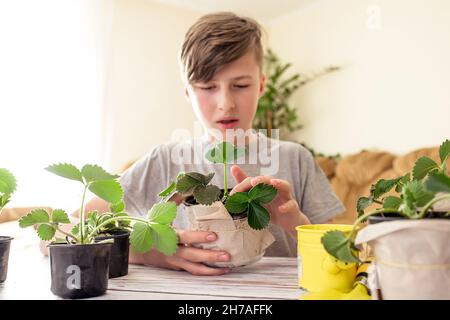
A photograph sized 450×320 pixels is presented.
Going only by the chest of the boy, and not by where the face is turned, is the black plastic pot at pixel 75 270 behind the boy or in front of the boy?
in front

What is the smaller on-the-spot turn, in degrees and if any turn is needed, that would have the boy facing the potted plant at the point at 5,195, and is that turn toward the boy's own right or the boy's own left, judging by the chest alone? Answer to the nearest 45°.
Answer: approximately 45° to the boy's own right

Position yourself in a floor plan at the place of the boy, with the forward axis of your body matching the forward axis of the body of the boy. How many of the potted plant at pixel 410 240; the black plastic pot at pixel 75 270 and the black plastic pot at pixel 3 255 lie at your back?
0

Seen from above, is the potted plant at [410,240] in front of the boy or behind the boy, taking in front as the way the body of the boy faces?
in front

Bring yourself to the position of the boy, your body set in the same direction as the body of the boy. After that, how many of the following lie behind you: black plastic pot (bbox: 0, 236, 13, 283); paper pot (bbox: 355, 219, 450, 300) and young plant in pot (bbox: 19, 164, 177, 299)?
0

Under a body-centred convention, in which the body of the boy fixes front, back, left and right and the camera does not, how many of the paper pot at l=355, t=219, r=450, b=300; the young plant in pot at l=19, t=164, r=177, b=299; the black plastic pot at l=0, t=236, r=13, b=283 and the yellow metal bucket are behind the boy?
0

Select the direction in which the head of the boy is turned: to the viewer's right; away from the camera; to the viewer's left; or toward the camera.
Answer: toward the camera

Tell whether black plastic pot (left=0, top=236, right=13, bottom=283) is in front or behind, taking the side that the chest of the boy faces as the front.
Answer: in front

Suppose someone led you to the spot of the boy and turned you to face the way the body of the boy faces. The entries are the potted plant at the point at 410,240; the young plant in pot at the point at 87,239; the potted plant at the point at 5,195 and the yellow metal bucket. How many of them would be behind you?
0

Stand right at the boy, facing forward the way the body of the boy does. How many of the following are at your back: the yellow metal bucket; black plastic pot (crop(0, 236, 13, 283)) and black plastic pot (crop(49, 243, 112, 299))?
0

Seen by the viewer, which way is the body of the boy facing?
toward the camera

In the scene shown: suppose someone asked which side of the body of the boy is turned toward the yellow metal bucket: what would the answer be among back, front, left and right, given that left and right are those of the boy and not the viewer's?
front

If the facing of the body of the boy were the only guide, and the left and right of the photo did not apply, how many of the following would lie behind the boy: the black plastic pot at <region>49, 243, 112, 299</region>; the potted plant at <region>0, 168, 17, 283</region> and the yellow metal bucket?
0
